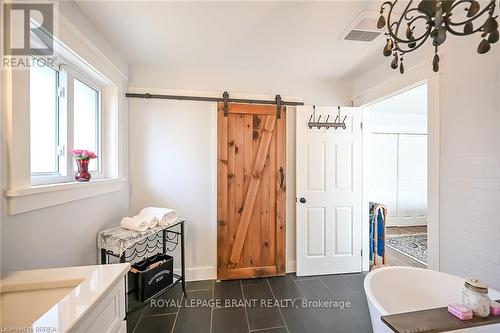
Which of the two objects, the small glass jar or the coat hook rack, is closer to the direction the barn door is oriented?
the small glass jar

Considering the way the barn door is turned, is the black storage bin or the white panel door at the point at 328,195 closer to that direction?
the black storage bin

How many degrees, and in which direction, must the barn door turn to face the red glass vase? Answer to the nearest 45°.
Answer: approximately 45° to its right

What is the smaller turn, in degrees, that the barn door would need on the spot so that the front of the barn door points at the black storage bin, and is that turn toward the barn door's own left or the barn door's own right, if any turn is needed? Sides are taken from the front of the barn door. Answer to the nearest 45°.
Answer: approximately 45° to the barn door's own right

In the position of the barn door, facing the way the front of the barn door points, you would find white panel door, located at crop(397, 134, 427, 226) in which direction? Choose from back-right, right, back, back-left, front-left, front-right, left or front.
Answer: back-left

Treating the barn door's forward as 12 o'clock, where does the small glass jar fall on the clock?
The small glass jar is roughly at 11 o'clock from the barn door.

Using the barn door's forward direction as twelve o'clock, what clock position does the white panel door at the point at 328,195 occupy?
The white panel door is roughly at 9 o'clock from the barn door.

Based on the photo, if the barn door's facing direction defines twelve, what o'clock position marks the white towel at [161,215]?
The white towel is roughly at 2 o'clock from the barn door.

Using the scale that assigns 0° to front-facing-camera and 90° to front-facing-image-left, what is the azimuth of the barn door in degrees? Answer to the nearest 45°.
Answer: approximately 0°

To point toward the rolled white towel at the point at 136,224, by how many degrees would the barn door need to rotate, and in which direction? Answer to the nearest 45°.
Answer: approximately 45° to its right

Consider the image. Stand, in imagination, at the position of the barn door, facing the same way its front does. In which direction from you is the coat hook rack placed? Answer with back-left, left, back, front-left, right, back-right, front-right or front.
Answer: left
